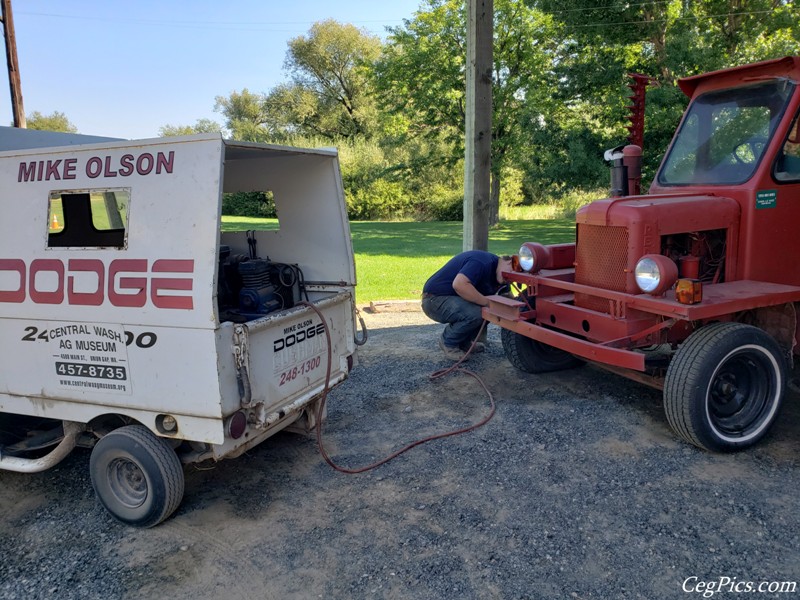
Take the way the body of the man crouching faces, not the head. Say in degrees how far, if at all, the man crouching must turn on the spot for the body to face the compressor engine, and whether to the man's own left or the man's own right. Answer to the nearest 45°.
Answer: approximately 135° to the man's own right

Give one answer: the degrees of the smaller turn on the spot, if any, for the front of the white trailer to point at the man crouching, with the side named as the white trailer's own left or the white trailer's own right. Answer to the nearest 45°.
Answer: approximately 90° to the white trailer's own right

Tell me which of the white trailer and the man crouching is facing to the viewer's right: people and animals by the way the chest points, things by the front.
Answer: the man crouching

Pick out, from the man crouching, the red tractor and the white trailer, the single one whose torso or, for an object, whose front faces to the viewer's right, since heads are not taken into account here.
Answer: the man crouching

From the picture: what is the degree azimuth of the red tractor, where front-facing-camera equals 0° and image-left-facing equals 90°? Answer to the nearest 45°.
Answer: approximately 45°

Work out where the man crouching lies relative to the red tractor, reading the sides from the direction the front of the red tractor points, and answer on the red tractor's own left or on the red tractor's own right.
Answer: on the red tractor's own right

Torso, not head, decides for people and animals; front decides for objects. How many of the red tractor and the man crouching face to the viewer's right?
1

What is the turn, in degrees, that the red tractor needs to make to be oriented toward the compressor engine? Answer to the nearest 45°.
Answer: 0° — it already faces it

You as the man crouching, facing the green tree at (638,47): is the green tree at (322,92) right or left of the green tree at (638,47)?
left

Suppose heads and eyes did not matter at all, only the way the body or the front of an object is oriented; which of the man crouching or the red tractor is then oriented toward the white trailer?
the red tractor

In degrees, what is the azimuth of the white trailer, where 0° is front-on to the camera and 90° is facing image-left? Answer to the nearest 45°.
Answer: approximately 135°

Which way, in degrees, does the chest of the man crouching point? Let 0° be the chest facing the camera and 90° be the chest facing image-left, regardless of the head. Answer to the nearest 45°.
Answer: approximately 270°

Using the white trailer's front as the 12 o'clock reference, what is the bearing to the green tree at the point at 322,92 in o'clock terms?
The green tree is roughly at 2 o'clock from the white trailer.
